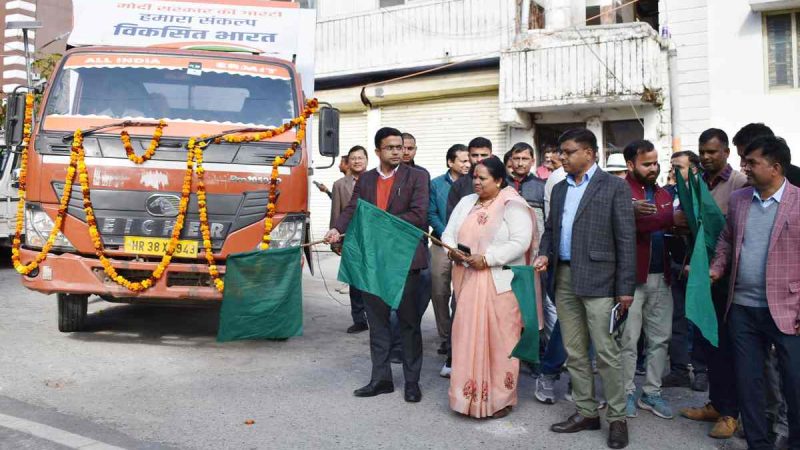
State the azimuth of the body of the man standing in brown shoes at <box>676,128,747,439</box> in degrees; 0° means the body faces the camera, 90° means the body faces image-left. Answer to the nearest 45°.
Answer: approximately 45°

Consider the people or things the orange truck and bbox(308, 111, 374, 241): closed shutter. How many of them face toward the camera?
2

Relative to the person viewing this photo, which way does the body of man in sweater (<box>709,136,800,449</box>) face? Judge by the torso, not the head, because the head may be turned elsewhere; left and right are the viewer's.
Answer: facing the viewer and to the left of the viewer

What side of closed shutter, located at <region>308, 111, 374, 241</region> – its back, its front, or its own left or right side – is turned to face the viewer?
front

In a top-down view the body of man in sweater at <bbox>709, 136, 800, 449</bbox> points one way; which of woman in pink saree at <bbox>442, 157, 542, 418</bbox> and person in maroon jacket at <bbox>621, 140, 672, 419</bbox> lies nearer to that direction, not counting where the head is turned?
the woman in pink saree

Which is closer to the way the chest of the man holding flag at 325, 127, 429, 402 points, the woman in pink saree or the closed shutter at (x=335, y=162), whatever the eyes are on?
the woman in pink saree

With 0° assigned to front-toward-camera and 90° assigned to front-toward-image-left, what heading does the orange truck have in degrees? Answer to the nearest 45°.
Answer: approximately 0°

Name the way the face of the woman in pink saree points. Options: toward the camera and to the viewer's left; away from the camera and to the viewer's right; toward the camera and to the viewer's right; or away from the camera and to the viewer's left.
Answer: toward the camera and to the viewer's left

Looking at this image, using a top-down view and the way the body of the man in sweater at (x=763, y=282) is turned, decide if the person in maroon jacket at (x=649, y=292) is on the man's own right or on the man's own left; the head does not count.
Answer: on the man's own right

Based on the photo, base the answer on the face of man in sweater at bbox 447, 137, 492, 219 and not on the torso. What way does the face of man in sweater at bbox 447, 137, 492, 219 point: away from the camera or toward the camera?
toward the camera

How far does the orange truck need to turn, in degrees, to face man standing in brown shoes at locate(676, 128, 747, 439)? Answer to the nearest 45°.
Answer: approximately 45° to its left
